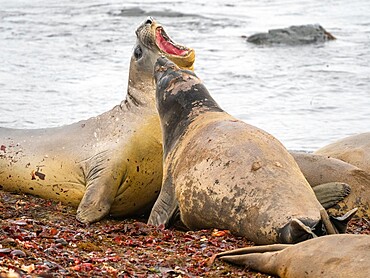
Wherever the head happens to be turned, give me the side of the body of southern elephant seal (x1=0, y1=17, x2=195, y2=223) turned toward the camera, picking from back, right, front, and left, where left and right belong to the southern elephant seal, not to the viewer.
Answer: right

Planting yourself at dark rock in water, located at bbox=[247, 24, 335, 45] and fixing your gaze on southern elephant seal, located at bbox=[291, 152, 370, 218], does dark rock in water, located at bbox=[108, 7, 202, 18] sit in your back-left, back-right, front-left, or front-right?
back-right

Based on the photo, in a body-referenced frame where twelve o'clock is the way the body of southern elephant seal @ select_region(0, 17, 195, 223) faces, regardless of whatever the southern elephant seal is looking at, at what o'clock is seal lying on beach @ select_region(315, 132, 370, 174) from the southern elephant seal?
The seal lying on beach is roughly at 12 o'clock from the southern elephant seal.

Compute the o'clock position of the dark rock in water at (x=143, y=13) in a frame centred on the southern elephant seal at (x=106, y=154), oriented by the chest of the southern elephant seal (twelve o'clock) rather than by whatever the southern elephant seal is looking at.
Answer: The dark rock in water is roughly at 9 o'clock from the southern elephant seal.

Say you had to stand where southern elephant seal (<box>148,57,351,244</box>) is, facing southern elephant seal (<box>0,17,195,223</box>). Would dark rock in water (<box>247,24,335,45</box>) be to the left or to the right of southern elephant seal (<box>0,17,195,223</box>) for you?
right

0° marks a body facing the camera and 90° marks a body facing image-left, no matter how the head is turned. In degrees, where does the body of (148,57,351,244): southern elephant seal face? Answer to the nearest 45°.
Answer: approximately 135°
